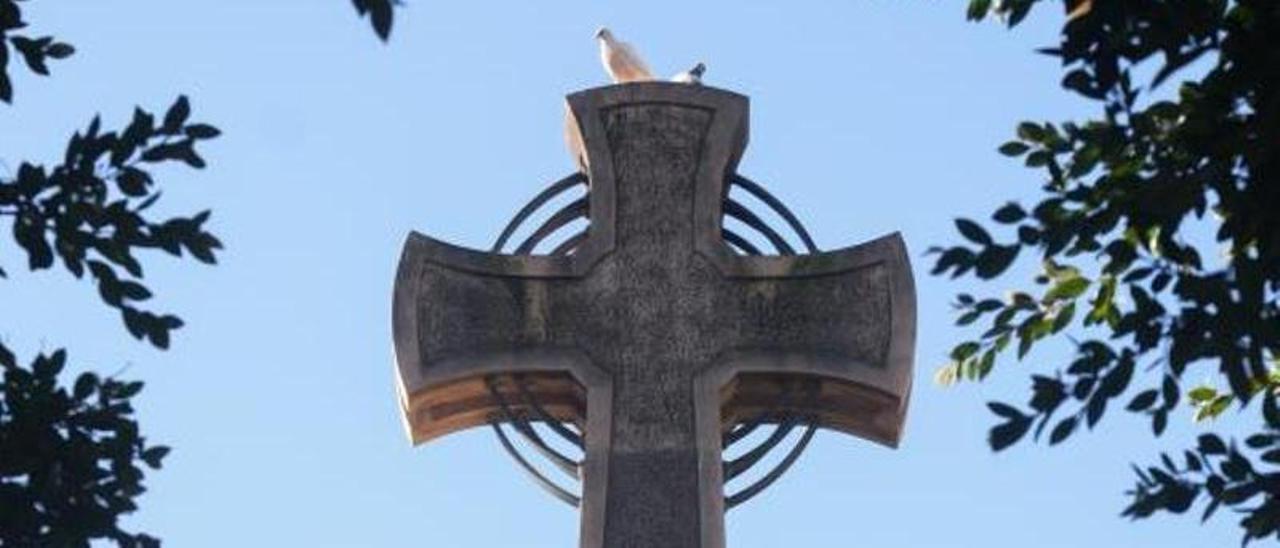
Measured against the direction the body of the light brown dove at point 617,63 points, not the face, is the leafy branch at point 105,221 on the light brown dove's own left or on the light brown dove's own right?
on the light brown dove's own left

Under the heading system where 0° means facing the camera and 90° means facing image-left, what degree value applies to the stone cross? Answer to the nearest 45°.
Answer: approximately 0°

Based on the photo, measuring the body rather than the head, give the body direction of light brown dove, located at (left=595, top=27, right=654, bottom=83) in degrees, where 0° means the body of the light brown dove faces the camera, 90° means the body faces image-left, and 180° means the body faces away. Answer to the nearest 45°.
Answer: approximately 90°
